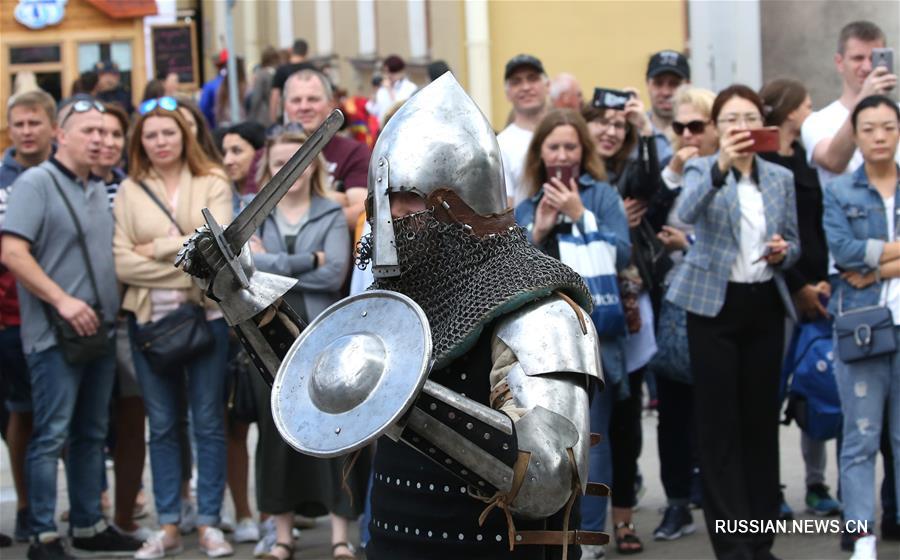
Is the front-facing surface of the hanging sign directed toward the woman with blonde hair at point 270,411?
yes

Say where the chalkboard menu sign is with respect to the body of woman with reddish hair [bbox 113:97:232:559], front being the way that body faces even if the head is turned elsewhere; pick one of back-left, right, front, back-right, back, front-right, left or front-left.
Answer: back

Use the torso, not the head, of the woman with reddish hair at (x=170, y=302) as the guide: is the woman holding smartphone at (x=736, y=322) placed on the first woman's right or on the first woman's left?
on the first woman's left

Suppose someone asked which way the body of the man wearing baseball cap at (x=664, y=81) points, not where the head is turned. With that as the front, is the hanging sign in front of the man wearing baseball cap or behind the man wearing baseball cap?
behind
